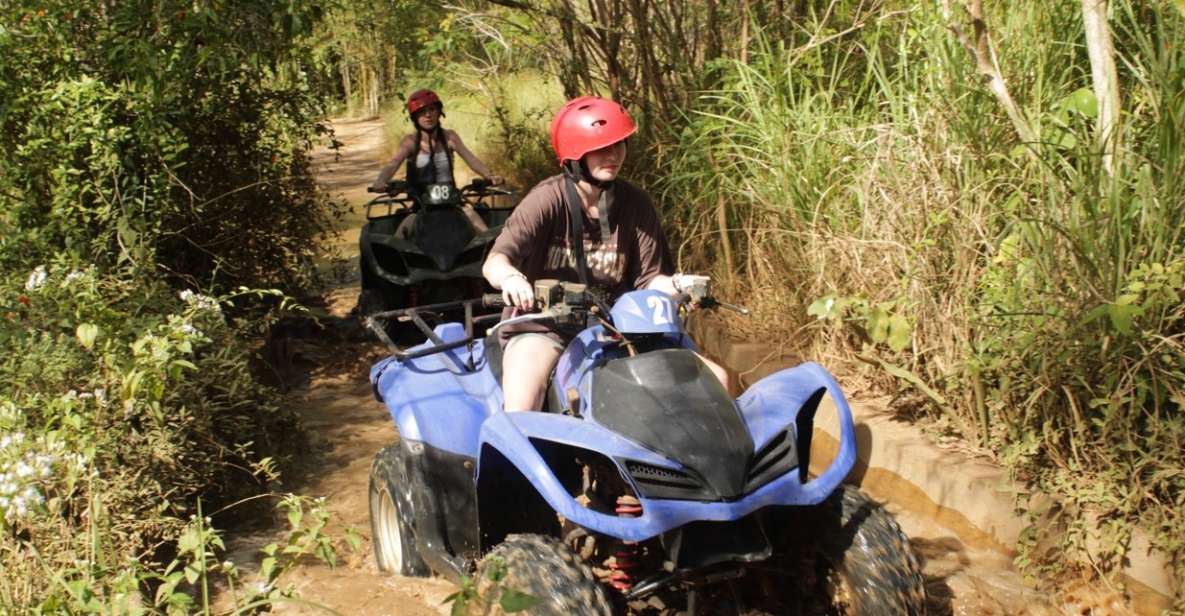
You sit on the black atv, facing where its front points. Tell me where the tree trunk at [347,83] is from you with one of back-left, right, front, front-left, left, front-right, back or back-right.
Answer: back

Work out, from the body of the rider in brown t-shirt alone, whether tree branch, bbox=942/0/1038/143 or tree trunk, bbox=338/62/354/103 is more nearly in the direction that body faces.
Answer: the tree branch

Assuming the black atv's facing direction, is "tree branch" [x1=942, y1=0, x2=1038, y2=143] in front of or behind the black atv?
in front

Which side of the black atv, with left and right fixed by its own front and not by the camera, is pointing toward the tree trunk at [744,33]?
left

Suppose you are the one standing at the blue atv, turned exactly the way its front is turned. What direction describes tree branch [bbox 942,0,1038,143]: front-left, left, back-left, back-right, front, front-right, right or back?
left

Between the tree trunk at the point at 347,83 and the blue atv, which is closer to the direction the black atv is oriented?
the blue atv

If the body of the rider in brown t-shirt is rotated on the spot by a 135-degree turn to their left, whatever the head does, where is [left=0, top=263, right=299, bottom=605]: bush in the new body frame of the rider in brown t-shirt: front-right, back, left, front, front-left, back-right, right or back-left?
left

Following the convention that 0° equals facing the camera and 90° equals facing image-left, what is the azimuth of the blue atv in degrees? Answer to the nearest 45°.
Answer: approximately 315°

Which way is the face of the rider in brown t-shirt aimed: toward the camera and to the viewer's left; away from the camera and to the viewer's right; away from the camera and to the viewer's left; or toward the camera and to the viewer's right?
toward the camera and to the viewer's right

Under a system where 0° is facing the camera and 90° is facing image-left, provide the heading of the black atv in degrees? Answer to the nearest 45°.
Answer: approximately 0°
